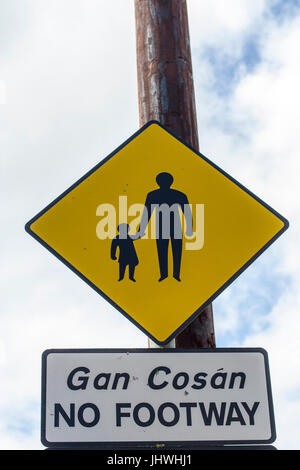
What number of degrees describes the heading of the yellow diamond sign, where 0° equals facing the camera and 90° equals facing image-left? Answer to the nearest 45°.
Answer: approximately 0°

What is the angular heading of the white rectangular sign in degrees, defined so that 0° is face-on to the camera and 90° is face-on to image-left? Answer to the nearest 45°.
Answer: approximately 0°

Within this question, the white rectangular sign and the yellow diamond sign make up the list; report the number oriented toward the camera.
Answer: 2
